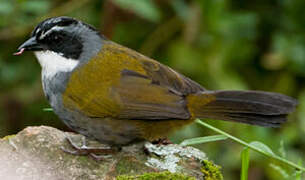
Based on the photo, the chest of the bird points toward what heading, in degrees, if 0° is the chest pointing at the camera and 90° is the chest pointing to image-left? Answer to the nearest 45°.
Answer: approximately 90°

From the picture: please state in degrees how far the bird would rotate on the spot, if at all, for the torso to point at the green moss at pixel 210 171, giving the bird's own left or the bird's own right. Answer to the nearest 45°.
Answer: approximately 135° to the bird's own left

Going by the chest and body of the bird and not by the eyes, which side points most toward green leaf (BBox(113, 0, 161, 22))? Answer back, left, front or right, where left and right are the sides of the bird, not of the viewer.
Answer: right

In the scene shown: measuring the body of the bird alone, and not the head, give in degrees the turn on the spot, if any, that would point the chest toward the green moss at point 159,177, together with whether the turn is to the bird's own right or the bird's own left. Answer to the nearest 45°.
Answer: approximately 135° to the bird's own left

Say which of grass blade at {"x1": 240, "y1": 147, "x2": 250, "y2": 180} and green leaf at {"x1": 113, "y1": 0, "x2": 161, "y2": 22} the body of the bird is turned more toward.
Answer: the green leaf

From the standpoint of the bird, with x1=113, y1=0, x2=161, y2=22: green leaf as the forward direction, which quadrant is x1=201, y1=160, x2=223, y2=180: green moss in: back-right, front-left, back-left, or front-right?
back-right

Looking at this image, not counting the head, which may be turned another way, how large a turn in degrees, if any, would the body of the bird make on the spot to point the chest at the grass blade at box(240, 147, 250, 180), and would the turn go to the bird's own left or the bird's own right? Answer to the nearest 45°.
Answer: approximately 135° to the bird's own left
